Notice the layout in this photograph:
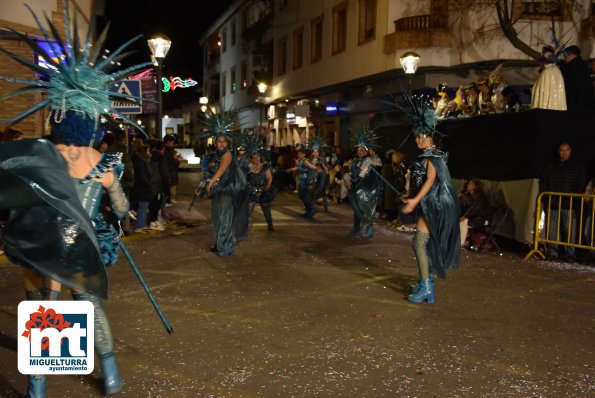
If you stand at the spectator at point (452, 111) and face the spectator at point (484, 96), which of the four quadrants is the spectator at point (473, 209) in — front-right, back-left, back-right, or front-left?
front-right

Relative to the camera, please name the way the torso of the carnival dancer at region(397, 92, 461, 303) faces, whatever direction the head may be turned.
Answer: to the viewer's left

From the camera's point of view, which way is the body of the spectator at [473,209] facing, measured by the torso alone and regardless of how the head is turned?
to the viewer's left

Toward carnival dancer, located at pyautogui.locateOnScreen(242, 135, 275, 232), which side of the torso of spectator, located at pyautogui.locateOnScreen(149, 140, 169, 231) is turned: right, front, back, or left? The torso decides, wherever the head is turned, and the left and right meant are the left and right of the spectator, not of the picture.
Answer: front

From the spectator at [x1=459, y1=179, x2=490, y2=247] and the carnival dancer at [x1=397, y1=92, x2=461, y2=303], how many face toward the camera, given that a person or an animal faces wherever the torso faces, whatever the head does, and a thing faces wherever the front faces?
0

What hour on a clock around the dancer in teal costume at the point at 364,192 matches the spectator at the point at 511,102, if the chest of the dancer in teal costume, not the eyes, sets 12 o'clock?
The spectator is roughly at 7 o'clock from the dancer in teal costume.

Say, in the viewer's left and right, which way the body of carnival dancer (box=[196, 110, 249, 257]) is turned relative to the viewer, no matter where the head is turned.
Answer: facing the viewer and to the left of the viewer

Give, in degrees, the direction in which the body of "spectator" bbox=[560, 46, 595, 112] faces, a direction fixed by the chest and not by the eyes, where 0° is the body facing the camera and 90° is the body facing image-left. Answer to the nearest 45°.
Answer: approximately 90°

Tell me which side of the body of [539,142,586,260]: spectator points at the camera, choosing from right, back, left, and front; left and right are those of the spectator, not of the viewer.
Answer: front

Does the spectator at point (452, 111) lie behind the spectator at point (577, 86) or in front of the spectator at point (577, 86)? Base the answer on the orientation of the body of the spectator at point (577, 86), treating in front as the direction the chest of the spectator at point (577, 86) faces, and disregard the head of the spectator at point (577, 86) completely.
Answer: in front

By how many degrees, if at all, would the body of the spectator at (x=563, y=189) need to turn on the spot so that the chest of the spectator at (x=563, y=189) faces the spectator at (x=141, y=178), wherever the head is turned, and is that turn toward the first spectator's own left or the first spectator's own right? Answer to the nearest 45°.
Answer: approximately 90° to the first spectator's own right

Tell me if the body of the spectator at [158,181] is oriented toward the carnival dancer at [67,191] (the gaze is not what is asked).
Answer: no

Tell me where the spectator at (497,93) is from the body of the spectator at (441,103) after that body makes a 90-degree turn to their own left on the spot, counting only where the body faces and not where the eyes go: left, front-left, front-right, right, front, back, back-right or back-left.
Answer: front
